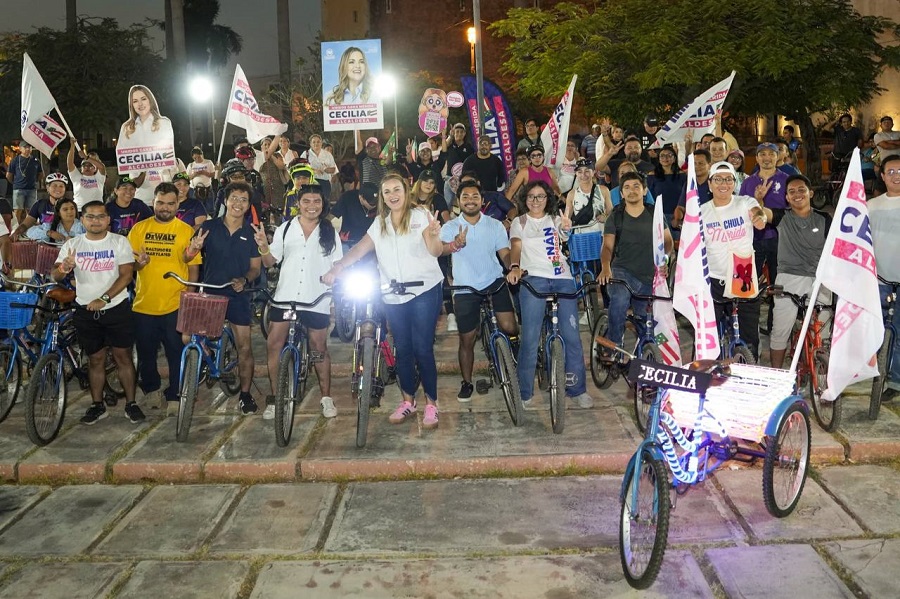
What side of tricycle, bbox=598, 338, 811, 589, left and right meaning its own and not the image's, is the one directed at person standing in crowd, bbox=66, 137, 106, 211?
right
